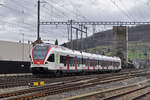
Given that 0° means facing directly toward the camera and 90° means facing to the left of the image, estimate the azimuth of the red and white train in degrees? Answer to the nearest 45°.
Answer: approximately 45°
